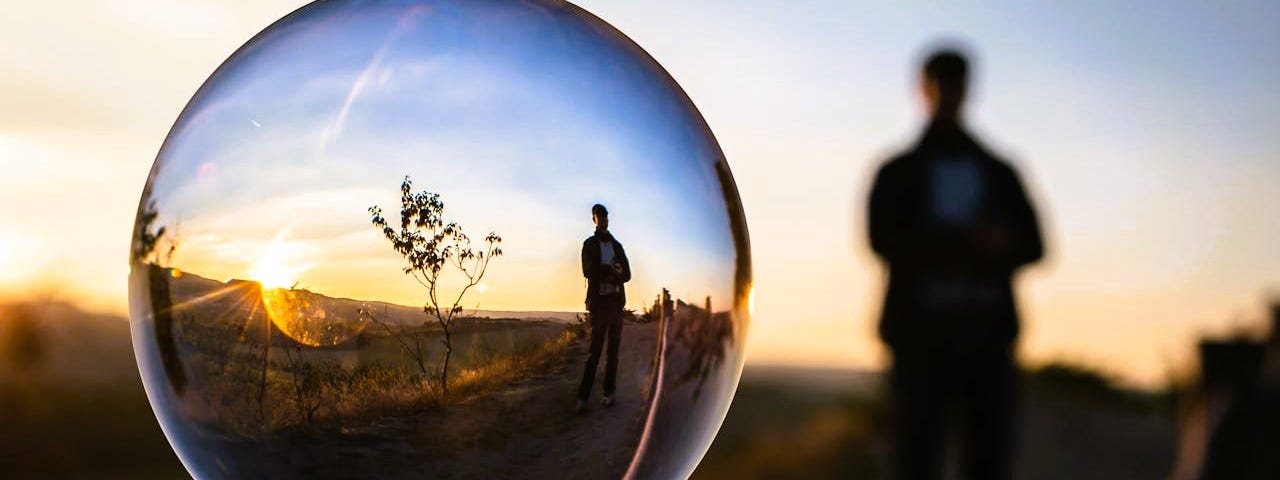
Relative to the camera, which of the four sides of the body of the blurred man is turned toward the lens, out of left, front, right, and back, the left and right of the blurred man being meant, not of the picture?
front

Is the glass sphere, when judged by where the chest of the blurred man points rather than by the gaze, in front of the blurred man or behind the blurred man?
in front
